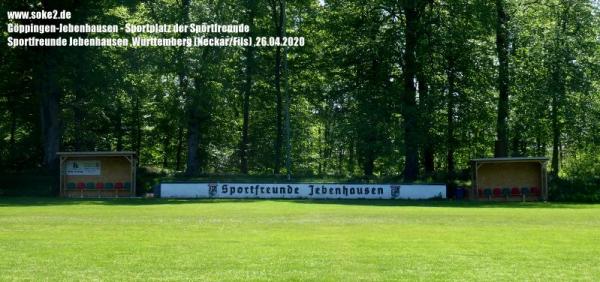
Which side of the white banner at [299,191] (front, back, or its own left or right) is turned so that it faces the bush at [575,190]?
left

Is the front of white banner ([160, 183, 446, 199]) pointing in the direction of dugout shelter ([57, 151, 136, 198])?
no

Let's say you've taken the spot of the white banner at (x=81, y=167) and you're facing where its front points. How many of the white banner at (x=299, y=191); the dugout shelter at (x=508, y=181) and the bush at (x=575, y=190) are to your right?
0

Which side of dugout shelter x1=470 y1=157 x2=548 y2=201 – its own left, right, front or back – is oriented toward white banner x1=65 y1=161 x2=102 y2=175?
right

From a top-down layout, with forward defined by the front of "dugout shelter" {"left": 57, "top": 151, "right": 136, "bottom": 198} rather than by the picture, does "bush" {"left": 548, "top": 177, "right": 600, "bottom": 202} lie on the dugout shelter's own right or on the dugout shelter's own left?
on the dugout shelter's own left

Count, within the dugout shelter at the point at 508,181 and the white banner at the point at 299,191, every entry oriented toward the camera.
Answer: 2

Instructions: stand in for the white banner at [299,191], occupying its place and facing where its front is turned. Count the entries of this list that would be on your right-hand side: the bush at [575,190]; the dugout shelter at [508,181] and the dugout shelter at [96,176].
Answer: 1

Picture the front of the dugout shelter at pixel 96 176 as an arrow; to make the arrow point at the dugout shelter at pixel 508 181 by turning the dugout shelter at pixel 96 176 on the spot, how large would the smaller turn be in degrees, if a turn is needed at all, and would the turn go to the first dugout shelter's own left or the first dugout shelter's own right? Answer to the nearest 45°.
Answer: approximately 90° to the first dugout shelter's own left

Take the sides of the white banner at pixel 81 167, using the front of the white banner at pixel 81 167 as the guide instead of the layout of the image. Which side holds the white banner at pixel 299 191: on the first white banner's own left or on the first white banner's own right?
on the first white banner's own left

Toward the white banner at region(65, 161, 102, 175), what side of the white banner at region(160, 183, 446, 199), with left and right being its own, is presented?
right

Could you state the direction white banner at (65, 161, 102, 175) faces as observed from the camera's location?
facing the viewer

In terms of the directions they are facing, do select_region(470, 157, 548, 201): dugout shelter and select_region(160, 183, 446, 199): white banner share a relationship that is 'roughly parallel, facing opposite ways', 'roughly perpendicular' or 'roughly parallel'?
roughly parallel

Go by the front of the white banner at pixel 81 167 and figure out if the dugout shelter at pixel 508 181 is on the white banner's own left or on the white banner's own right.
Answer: on the white banner's own left

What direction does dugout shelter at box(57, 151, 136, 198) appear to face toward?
toward the camera

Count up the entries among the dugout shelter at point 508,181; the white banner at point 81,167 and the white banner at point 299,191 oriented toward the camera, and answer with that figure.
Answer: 3

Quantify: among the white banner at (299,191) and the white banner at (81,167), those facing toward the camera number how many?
2

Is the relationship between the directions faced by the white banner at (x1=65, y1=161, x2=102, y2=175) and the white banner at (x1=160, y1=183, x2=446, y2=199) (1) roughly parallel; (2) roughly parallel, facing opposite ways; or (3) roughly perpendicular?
roughly parallel

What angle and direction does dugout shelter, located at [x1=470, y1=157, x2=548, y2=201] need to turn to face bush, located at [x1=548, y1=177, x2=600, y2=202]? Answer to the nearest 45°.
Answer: approximately 135° to its left

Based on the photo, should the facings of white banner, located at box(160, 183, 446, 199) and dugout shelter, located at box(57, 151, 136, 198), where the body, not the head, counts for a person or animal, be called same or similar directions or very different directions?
same or similar directions

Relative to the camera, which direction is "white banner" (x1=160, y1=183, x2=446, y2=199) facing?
toward the camera
